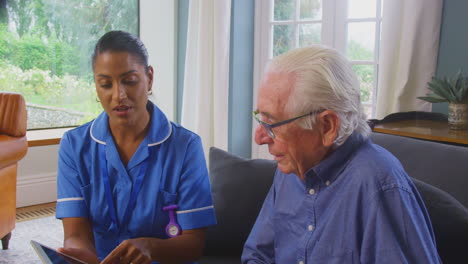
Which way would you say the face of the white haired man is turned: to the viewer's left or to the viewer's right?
to the viewer's left

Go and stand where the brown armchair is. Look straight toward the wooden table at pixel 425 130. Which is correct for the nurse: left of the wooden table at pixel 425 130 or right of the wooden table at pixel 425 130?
right

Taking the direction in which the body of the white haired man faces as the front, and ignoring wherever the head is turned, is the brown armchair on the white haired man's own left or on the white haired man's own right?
on the white haired man's own right

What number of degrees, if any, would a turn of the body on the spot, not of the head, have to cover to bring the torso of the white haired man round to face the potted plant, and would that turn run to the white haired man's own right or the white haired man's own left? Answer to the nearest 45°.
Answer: approximately 135° to the white haired man's own right

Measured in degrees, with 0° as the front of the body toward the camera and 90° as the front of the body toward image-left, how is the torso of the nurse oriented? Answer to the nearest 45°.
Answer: approximately 0°

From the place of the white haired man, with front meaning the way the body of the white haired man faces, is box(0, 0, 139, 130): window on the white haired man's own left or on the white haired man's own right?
on the white haired man's own right

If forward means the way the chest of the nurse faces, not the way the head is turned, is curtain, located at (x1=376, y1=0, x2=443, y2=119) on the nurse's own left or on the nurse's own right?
on the nurse's own left

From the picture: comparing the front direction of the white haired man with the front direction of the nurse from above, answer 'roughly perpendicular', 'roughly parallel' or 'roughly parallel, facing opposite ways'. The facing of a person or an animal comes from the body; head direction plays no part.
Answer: roughly perpendicular

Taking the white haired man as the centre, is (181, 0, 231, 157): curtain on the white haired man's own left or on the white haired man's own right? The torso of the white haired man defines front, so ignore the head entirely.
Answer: on the white haired man's own right

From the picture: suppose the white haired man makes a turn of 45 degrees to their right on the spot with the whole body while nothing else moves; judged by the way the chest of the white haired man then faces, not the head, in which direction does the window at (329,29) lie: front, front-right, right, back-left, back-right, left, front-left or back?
right
